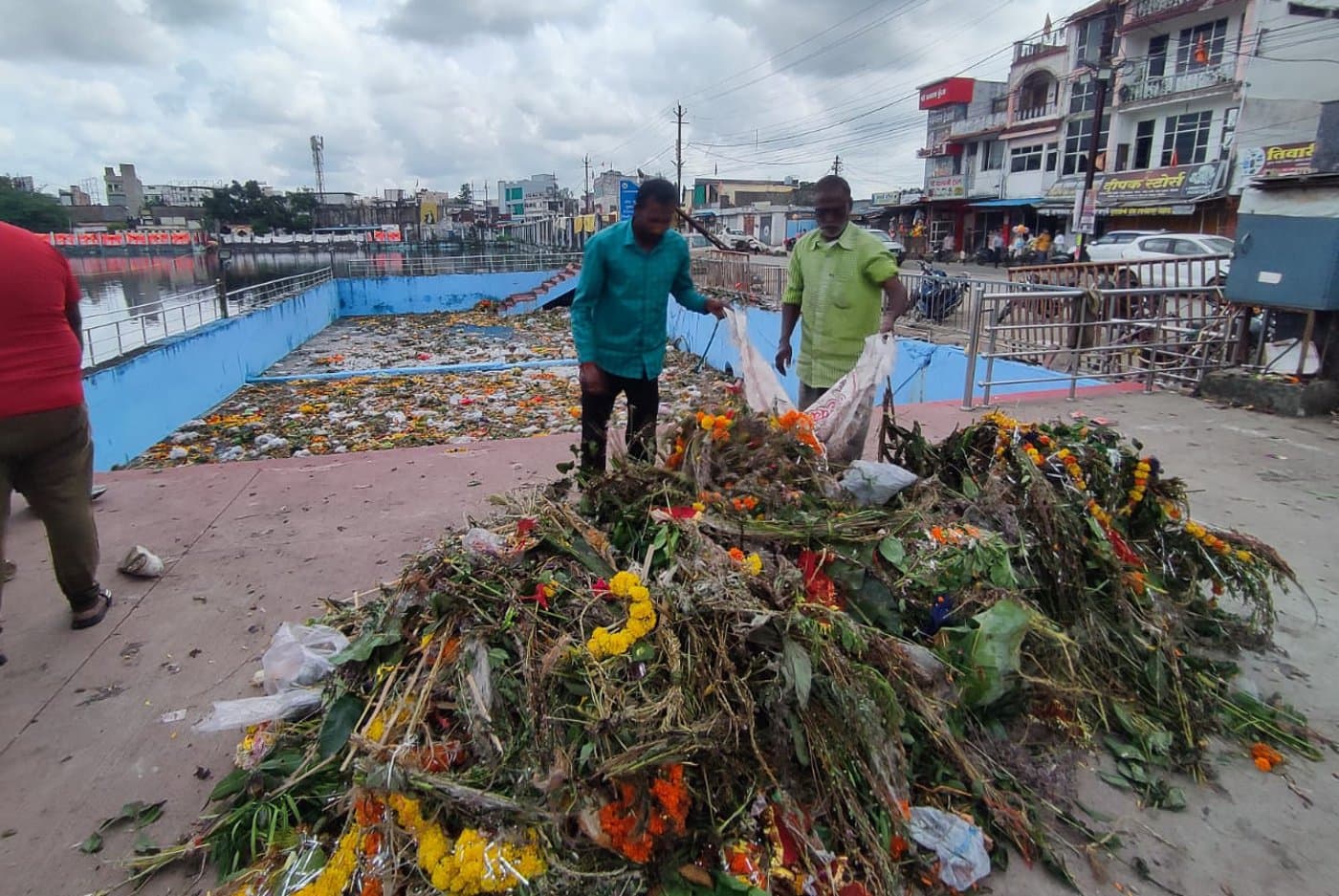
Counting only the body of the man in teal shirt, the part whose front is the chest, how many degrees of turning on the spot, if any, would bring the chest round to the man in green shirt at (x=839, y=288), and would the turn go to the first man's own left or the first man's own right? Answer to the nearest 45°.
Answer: approximately 45° to the first man's own left

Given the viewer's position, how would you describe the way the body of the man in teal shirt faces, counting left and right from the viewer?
facing the viewer and to the right of the viewer

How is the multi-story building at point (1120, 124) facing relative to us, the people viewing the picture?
facing the viewer and to the left of the viewer

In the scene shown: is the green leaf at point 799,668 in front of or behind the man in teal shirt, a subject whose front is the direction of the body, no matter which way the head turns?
in front

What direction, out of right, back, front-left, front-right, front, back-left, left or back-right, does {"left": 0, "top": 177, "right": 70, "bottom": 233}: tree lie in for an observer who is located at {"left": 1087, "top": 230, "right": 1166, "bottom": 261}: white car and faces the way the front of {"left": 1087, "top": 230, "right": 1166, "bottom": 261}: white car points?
front-left

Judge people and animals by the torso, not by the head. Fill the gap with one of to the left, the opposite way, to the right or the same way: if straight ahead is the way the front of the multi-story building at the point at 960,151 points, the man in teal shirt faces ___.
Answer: to the left

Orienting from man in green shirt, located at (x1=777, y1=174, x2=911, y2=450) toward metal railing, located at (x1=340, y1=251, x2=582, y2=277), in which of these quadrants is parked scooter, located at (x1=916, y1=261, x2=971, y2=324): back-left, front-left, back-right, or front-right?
front-right

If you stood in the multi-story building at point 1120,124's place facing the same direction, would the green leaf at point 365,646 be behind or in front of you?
in front

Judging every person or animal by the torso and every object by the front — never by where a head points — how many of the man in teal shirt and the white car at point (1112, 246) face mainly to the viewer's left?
1

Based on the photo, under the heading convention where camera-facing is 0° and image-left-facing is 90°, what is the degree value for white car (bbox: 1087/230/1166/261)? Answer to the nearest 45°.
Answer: approximately 90°

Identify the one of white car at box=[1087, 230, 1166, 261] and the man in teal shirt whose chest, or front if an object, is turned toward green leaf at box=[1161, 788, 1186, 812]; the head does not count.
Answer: the man in teal shirt

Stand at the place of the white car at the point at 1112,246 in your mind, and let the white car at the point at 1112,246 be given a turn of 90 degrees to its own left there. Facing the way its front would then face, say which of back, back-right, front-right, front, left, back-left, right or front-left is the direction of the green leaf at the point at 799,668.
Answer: front
